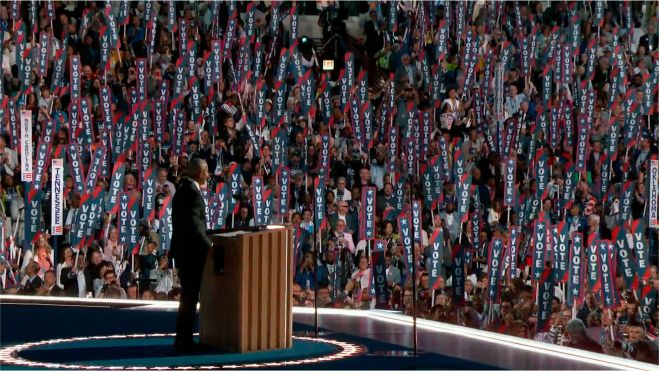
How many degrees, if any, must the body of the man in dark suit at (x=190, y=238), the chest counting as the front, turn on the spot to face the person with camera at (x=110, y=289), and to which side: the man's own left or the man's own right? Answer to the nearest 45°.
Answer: approximately 90° to the man's own left

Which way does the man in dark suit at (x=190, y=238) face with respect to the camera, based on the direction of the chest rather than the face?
to the viewer's right

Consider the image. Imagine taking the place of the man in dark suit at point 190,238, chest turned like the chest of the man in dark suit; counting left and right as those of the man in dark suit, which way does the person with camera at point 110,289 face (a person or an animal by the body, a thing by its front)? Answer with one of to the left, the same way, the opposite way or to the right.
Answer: to the right

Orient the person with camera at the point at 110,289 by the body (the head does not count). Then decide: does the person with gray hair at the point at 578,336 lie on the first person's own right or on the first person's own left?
on the first person's own left

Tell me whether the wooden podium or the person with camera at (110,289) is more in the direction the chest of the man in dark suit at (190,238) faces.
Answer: the wooden podium

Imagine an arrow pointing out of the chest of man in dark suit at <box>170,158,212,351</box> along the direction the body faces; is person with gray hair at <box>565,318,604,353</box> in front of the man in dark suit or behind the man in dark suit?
in front

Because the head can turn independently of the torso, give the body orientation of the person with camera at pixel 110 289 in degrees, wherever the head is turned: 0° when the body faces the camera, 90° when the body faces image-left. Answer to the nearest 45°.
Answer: approximately 0°

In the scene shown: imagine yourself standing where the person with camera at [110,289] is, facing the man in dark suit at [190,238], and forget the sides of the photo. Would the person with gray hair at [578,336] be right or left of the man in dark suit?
left

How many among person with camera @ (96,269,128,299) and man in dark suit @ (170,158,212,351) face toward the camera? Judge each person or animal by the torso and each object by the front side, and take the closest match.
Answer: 1

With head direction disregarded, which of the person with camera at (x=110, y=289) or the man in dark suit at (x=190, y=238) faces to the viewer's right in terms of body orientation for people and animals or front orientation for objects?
the man in dark suit

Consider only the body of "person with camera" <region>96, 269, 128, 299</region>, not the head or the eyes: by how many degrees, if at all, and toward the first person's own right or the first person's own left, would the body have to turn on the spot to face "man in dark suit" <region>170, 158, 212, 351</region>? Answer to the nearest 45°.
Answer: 0° — they already face them

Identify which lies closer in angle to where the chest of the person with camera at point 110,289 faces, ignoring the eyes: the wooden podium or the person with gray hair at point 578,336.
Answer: the wooden podium
